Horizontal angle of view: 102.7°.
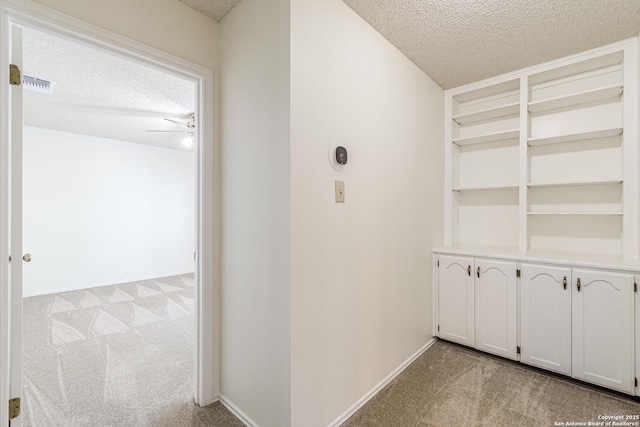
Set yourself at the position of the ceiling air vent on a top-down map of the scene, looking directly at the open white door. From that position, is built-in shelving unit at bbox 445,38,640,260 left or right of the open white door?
left

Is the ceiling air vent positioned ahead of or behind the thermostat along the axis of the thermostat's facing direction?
behind

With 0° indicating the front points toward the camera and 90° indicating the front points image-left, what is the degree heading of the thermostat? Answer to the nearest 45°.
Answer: approximately 315°

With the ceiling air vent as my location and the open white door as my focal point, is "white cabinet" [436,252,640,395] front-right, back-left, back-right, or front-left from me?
front-left

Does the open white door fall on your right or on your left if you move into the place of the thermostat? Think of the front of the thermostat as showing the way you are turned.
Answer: on your right

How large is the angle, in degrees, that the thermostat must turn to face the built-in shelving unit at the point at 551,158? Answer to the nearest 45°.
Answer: approximately 90° to its left

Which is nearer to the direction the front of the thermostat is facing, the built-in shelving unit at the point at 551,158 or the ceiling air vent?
the built-in shelving unit

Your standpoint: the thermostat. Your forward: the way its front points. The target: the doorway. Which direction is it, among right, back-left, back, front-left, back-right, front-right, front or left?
back-right

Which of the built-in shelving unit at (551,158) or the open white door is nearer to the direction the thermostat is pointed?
the built-in shelving unit
